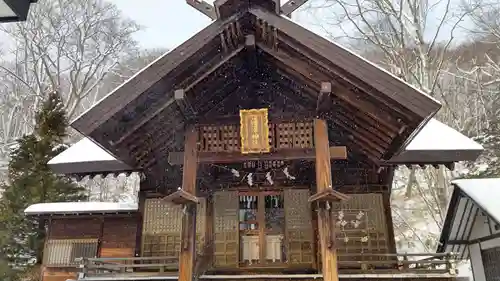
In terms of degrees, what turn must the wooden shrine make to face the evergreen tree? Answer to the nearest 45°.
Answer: approximately 135° to its right

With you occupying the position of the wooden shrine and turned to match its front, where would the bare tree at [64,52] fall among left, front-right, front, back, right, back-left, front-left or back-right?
back-right

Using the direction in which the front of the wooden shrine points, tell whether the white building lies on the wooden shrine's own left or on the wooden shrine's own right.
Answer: on the wooden shrine's own left
